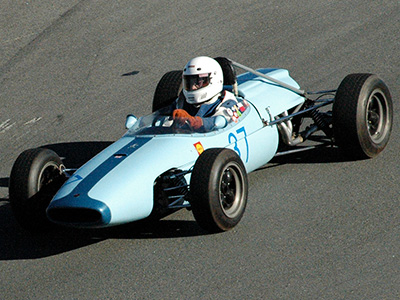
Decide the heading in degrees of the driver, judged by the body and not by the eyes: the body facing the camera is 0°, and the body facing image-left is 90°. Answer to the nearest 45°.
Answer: approximately 45°

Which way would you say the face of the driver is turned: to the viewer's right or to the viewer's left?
to the viewer's left

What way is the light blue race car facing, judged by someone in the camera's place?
facing the viewer and to the left of the viewer
